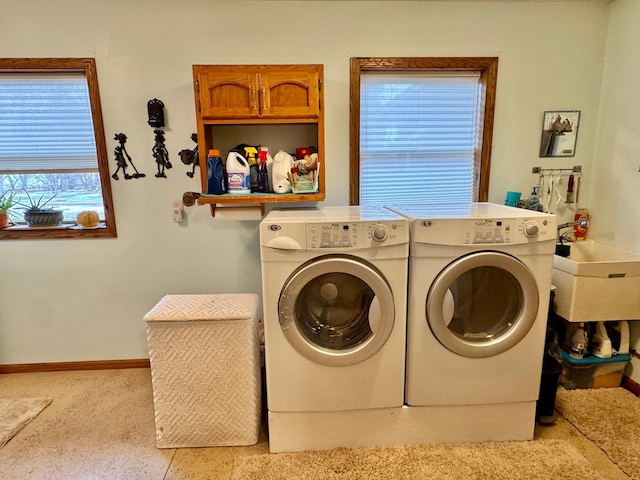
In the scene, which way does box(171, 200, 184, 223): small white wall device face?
toward the camera

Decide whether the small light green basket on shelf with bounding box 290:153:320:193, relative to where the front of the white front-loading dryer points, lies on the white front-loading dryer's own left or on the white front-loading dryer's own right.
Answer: on the white front-loading dryer's own right

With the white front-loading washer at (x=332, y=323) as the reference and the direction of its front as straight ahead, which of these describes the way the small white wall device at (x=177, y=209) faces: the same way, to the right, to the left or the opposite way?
the same way

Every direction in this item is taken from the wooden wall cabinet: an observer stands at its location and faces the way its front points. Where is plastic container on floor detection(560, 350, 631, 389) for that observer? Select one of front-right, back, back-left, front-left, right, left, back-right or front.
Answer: left

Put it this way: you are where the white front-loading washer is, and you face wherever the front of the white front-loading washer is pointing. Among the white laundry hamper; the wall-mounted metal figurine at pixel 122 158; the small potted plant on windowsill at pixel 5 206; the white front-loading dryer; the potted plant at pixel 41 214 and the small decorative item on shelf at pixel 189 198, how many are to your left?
1

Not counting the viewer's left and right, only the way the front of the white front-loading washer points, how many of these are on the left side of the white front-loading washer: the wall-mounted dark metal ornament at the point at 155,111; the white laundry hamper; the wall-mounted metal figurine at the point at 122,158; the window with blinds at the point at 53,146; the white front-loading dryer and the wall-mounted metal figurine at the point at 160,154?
1

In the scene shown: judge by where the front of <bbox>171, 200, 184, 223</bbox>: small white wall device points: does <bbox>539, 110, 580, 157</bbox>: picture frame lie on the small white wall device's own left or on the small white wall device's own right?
on the small white wall device's own left

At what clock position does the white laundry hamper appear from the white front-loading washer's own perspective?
The white laundry hamper is roughly at 3 o'clock from the white front-loading washer.

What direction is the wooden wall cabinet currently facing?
toward the camera

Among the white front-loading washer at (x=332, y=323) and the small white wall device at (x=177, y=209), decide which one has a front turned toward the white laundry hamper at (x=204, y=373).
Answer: the small white wall device

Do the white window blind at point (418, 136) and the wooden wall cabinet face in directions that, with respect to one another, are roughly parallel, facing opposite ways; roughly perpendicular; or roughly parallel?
roughly parallel

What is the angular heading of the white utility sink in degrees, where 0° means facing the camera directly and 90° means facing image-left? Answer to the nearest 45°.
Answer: approximately 0°

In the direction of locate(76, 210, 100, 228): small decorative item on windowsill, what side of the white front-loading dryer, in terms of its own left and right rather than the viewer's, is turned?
right
